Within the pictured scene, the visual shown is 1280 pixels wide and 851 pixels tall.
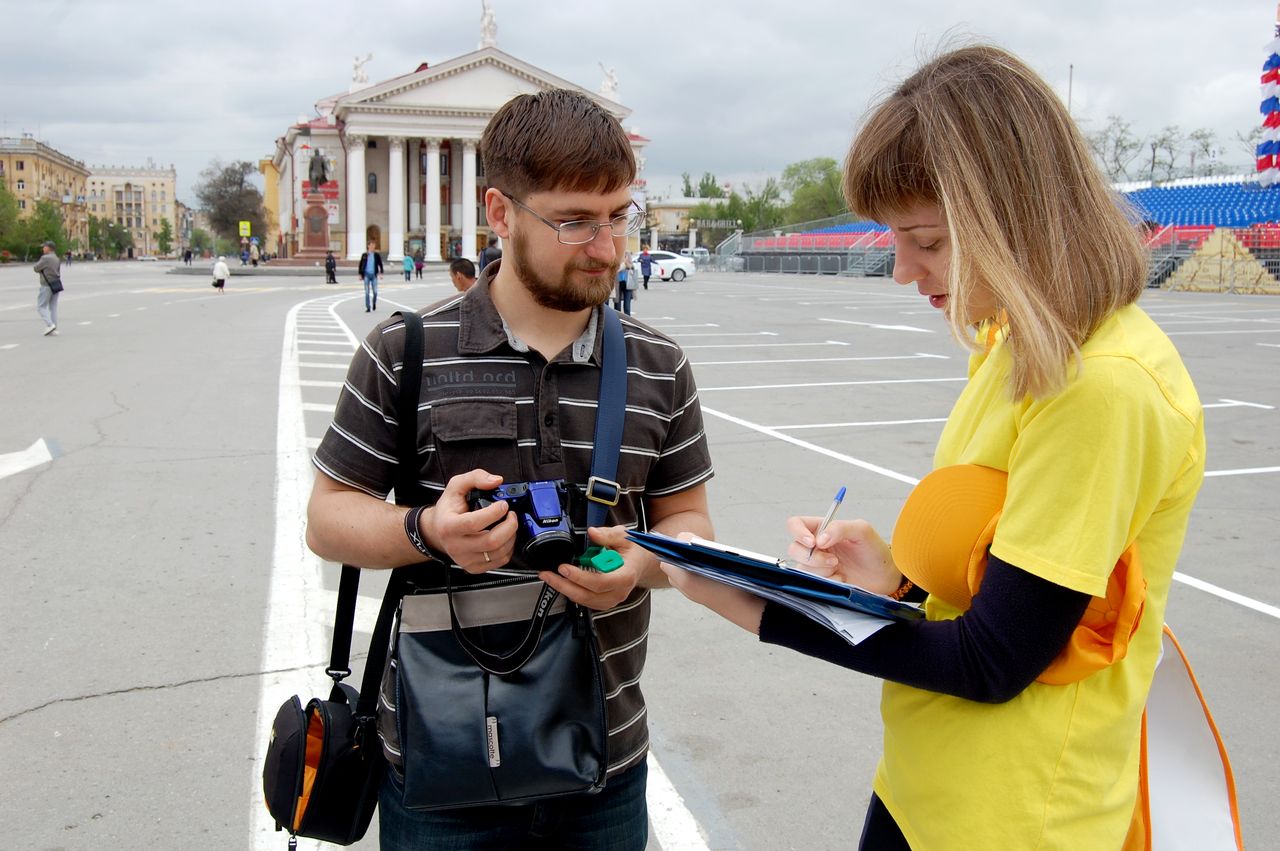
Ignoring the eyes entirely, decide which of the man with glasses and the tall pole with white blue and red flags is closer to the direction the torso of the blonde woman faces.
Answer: the man with glasses

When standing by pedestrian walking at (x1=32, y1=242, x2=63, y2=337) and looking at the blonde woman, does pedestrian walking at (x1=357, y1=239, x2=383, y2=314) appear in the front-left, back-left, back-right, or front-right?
back-left

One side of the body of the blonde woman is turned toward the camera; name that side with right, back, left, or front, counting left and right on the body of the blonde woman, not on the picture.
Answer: left

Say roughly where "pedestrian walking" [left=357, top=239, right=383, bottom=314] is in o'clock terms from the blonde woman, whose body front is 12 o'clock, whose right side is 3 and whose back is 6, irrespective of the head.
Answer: The pedestrian walking is roughly at 2 o'clock from the blonde woman.

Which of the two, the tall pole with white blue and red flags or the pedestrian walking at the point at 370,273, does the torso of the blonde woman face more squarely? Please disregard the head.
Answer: the pedestrian walking

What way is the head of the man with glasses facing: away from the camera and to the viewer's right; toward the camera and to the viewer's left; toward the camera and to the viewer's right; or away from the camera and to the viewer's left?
toward the camera and to the viewer's right

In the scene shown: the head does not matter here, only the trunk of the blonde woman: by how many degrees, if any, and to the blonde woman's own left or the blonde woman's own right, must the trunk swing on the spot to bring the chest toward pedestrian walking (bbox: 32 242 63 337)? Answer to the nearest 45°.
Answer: approximately 45° to the blonde woman's own right

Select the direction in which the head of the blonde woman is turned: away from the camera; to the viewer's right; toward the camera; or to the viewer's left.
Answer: to the viewer's left
